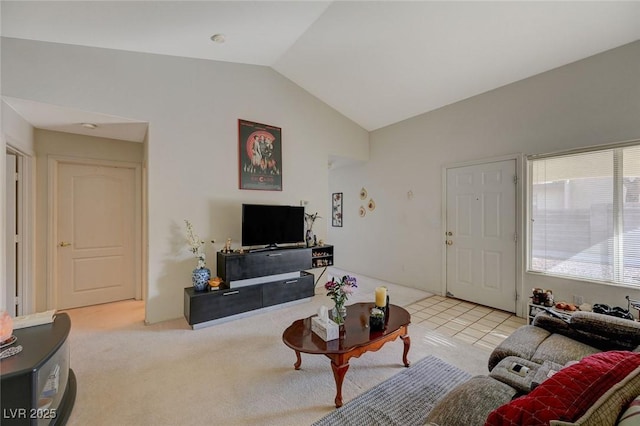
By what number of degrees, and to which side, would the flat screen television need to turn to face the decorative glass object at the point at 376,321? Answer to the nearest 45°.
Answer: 0° — it already faces it

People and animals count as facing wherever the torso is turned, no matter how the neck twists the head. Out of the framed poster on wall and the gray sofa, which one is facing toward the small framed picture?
the gray sofa

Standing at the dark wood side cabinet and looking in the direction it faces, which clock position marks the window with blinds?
The window with blinds is roughly at 1 o'clock from the dark wood side cabinet.

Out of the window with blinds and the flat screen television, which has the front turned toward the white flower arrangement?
the window with blinds

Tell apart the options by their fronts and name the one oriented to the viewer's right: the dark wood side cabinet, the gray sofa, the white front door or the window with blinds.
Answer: the dark wood side cabinet

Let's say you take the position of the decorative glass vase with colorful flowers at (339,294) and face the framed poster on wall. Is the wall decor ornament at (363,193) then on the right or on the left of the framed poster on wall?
right

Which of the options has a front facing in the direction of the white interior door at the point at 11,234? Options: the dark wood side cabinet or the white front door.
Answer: the white front door

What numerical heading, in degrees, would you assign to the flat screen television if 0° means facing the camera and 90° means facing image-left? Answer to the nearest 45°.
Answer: approximately 315°

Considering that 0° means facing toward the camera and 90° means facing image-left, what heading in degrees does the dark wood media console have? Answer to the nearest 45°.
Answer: approximately 315°

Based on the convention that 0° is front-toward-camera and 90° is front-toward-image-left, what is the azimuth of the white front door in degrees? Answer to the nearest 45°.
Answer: approximately 45°

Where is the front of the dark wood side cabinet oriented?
to the viewer's right

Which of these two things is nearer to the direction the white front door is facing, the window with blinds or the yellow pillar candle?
the yellow pillar candle

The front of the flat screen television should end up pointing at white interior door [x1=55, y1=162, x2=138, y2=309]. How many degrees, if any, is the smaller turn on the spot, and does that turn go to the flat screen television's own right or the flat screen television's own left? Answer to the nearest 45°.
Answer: approximately 135° to the flat screen television's own right
